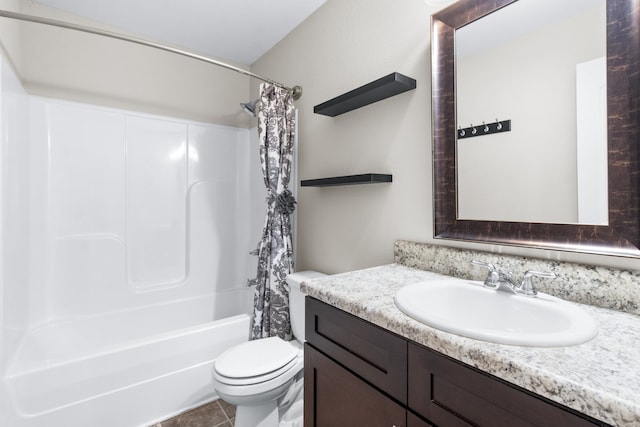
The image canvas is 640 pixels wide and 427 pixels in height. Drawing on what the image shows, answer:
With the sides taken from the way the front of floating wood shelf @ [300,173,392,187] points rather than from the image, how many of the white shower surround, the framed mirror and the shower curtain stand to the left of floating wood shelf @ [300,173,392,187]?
1

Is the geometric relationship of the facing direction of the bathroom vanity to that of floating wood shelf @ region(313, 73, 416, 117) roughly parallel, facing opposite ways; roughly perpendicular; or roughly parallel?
roughly parallel

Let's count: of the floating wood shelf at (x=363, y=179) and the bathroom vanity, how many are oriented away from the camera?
0

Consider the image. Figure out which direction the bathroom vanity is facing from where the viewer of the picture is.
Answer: facing the viewer and to the left of the viewer

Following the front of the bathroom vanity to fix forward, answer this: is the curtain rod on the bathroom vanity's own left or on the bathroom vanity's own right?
on the bathroom vanity's own right

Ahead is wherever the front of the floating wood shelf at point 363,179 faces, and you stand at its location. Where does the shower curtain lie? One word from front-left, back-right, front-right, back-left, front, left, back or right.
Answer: right

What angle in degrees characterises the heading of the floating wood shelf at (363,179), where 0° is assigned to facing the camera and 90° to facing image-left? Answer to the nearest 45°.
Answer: approximately 45°

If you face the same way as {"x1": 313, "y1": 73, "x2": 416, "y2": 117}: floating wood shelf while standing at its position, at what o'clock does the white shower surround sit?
The white shower surround is roughly at 2 o'clock from the floating wood shelf.

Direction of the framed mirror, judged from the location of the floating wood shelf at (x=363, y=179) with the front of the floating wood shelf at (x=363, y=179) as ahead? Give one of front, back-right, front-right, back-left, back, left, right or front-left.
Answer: left

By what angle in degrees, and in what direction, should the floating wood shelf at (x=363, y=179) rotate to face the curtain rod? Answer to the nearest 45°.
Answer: approximately 45° to its right

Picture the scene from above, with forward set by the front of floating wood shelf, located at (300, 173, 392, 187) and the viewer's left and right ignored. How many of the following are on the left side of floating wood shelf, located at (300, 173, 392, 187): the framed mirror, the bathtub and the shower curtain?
1

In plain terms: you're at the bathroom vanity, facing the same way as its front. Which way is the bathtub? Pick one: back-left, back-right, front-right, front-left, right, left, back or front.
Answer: front-right

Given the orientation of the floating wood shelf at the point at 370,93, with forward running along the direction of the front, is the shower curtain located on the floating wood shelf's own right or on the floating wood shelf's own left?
on the floating wood shelf's own right

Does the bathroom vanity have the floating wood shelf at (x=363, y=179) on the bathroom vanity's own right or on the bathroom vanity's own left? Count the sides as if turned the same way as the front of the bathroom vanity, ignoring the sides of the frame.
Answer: on the bathroom vanity's own right
